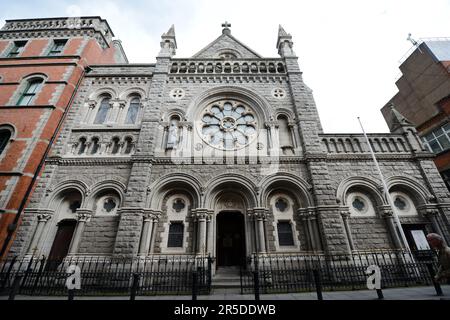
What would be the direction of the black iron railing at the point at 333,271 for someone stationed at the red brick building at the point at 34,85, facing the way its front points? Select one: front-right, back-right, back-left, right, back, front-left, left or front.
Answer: front-left

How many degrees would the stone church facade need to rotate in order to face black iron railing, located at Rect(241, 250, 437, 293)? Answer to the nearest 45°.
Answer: approximately 90° to its left

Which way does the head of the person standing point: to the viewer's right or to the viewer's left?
to the viewer's left

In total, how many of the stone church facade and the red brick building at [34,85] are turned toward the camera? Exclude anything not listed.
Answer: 2

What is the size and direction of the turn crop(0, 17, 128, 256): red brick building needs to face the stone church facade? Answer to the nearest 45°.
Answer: approximately 45° to its left

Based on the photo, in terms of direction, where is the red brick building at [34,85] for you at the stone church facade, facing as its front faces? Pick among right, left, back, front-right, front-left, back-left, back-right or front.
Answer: right

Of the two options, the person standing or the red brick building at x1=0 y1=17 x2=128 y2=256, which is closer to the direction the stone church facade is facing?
the person standing

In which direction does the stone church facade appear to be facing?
toward the camera

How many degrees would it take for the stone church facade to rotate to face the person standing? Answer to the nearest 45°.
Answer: approximately 45° to its left
